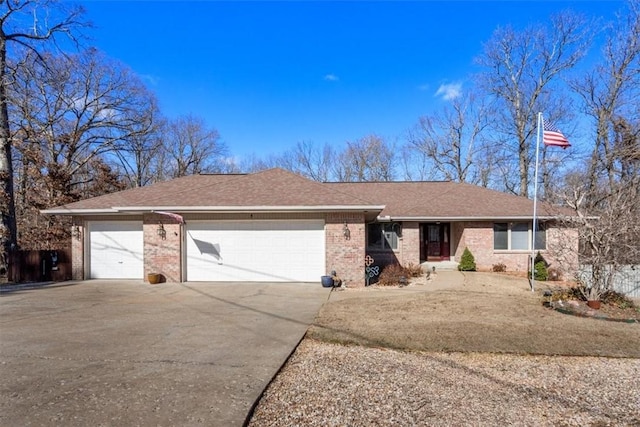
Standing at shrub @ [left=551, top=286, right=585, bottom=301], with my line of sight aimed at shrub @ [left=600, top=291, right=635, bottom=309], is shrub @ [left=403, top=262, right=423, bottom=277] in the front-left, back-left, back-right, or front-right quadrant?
back-left

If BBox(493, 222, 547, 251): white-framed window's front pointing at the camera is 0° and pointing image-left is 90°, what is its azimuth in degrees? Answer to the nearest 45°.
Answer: approximately 0°

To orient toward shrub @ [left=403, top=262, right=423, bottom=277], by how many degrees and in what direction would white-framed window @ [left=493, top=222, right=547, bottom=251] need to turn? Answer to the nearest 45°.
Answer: approximately 45° to its right

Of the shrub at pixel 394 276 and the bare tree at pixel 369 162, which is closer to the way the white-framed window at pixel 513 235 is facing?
the shrub

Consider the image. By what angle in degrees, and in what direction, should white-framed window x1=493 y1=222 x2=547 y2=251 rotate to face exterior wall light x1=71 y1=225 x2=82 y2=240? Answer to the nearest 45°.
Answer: approximately 45° to its right

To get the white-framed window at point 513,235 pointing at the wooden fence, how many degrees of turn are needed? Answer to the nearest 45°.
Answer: approximately 45° to its right
